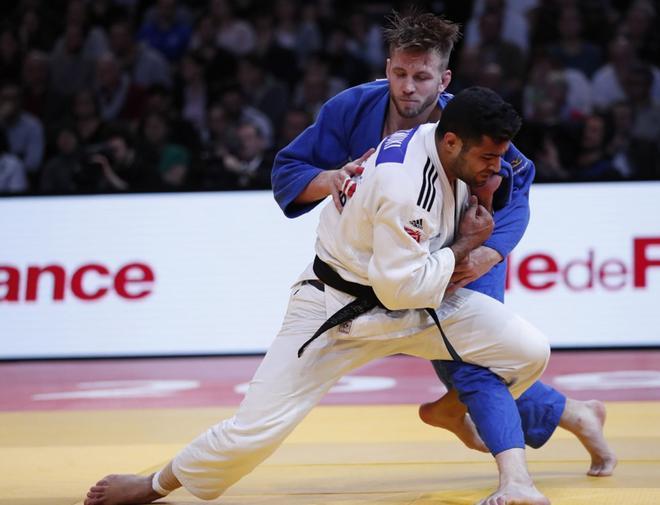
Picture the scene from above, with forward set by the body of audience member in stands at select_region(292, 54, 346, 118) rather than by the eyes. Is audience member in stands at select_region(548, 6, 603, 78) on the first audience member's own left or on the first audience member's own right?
on the first audience member's own left

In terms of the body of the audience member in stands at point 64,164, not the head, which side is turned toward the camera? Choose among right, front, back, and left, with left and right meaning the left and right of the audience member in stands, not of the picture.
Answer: front

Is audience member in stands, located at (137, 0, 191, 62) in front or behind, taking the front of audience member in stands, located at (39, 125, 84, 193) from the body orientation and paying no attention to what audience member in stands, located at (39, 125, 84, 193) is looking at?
behind

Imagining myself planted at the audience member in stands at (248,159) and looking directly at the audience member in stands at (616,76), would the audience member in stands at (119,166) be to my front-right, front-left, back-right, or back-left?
back-left

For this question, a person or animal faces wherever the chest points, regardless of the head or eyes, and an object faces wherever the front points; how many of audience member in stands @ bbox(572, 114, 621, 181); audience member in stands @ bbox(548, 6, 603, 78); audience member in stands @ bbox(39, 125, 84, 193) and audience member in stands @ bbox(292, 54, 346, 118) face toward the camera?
4

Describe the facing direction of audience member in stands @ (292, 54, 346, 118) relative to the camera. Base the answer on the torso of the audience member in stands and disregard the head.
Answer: toward the camera

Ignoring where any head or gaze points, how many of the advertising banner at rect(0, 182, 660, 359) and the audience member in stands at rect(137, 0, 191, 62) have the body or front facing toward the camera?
2

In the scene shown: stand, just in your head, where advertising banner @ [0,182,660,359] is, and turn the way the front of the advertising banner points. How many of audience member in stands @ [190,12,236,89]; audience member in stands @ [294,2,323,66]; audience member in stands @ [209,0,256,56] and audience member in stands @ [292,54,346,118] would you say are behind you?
4

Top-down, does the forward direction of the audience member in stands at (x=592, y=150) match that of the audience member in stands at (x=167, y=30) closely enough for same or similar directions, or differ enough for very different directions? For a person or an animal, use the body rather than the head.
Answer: same or similar directions

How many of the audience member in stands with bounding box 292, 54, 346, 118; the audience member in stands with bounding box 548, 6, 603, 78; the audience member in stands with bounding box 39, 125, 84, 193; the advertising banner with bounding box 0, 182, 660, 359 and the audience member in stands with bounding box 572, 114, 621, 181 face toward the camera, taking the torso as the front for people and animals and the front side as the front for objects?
5

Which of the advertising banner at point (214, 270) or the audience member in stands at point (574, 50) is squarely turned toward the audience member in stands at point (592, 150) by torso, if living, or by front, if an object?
the audience member in stands at point (574, 50)

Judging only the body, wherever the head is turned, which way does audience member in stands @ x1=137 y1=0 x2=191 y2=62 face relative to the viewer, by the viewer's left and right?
facing the viewer

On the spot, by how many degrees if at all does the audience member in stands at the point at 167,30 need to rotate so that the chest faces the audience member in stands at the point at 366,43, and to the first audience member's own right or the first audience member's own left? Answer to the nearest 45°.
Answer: approximately 90° to the first audience member's own left

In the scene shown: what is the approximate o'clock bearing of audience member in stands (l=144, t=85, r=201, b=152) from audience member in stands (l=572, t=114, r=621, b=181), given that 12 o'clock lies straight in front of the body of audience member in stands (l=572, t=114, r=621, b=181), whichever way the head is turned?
audience member in stands (l=144, t=85, r=201, b=152) is roughly at 3 o'clock from audience member in stands (l=572, t=114, r=621, b=181).

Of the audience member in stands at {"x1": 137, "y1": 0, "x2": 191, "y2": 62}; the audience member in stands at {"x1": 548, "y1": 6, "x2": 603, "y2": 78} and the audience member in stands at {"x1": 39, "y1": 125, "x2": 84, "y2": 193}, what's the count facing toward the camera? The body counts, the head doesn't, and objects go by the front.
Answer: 3
